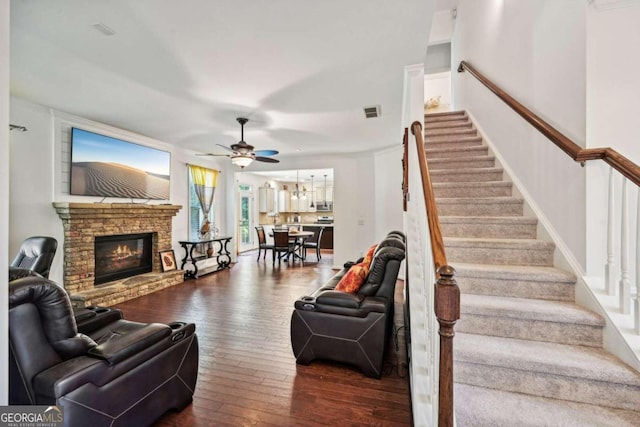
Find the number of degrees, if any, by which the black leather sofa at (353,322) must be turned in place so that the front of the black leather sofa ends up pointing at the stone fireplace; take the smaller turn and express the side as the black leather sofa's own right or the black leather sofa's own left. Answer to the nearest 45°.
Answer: approximately 45° to the black leather sofa's own right

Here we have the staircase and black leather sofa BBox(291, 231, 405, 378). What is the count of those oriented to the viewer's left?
1

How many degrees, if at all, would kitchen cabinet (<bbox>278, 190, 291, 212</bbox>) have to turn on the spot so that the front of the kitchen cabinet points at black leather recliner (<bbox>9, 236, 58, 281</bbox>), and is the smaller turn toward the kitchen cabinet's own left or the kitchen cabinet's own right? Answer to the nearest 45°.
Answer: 0° — it already faces it

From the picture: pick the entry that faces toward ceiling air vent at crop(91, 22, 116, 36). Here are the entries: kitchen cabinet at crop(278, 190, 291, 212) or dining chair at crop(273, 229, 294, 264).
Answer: the kitchen cabinet

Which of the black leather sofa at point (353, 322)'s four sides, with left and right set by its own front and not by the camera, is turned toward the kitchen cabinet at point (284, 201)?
right

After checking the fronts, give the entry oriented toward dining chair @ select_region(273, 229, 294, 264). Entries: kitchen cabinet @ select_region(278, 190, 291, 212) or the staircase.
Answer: the kitchen cabinet

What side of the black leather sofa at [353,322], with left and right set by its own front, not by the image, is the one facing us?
left

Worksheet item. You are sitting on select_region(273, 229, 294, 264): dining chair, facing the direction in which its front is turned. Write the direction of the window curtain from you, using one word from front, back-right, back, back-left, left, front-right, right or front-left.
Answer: back-left

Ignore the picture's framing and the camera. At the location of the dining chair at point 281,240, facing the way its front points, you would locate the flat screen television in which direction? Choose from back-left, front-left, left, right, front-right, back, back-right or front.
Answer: back

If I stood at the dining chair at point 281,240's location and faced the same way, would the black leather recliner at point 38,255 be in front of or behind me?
behind

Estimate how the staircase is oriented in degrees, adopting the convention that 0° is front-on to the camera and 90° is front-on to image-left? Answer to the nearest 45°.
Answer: approximately 0°

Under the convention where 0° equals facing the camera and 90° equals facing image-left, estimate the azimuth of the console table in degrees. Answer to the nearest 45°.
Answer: approximately 315°

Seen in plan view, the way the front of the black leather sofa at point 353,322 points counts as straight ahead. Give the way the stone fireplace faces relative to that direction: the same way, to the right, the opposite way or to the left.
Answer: the opposite way
